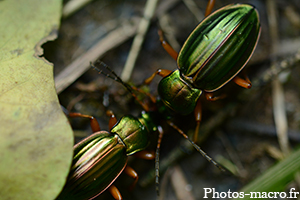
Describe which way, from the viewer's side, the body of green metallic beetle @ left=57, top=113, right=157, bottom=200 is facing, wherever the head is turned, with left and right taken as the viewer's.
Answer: facing away from the viewer and to the right of the viewer

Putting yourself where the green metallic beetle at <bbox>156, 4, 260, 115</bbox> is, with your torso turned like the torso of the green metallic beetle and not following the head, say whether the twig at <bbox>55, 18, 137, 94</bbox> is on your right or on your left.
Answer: on your right

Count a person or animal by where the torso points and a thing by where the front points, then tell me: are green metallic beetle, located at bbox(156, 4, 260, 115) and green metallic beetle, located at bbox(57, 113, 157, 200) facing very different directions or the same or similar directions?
very different directions

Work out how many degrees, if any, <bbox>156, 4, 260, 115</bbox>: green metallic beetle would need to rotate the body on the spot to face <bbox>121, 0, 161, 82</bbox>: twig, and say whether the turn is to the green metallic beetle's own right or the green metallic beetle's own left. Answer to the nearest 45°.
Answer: approximately 90° to the green metallic beetle's own right

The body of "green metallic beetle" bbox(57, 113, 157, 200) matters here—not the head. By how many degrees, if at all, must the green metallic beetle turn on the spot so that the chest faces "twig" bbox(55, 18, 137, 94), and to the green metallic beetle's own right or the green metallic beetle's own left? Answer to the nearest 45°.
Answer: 0° — it already faces it

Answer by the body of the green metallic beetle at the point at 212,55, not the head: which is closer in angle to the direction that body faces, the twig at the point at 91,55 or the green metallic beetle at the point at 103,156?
the green metallic beetle

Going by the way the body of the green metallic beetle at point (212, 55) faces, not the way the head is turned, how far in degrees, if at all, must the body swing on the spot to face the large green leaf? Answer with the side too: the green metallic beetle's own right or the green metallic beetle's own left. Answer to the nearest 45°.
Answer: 0° — it already faces it
